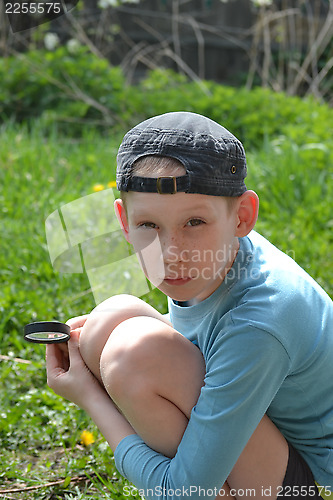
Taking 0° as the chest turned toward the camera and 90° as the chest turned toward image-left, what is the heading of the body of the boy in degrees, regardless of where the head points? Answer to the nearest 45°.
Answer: approximately 45°
